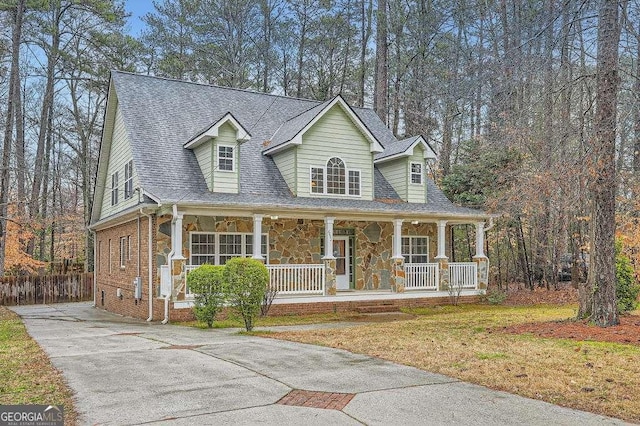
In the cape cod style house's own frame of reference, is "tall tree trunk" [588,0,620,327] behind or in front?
in front

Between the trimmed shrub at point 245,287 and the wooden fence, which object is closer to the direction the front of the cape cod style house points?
the trimmed shrub

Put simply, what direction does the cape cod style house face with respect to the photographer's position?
facing the viewer and to the right of the viewer

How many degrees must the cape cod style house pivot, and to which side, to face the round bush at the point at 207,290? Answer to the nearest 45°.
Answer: approximately 45° to its right

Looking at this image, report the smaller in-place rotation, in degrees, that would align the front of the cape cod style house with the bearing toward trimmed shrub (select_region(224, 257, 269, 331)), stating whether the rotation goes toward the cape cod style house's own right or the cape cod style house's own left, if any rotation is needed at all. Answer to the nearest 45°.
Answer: approximately 45° to the cape cod style house's own right

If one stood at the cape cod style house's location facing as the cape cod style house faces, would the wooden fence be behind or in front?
behind
